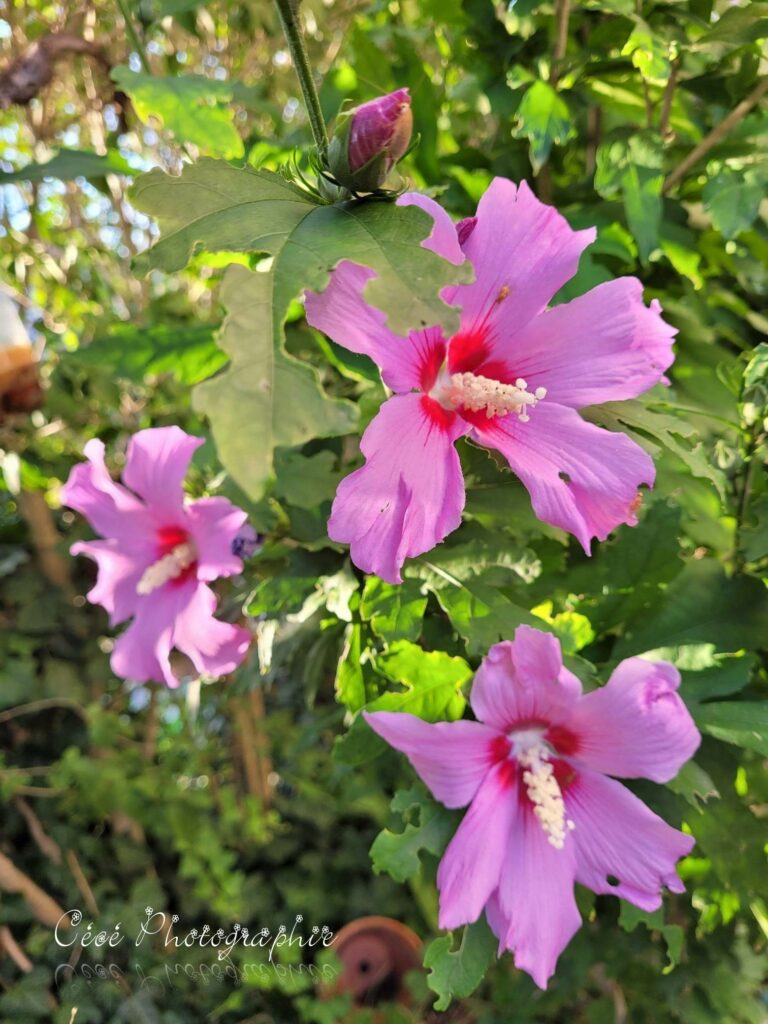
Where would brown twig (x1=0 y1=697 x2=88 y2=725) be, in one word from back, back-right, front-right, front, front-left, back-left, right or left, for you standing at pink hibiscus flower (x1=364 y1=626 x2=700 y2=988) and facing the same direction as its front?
back-right

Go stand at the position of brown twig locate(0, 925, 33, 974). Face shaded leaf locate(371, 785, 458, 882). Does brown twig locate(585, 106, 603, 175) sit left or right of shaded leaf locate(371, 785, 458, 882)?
left

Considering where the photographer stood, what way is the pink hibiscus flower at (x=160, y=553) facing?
facing the viewer and to the left of the viewer

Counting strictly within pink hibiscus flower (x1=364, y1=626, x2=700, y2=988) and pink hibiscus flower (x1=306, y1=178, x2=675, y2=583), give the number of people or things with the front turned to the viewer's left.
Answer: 0

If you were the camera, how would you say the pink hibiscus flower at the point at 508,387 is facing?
facing the viewer and to the right of the viewer

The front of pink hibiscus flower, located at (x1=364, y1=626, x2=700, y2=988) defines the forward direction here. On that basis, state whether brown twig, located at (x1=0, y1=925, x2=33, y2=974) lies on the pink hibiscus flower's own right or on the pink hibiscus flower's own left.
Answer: on the pink hibiscus flower's own right

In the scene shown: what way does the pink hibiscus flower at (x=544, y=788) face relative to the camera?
toward the camera
